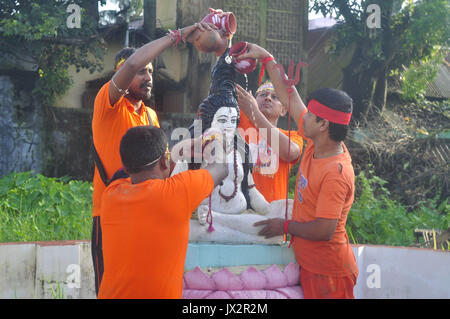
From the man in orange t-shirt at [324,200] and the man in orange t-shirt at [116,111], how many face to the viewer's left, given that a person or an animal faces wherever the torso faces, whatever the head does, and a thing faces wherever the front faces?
1

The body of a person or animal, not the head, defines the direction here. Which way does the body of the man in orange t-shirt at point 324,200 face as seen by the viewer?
to the viewer's left

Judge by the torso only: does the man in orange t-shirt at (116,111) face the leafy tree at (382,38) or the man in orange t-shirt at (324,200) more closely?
the man in orange t-shirt

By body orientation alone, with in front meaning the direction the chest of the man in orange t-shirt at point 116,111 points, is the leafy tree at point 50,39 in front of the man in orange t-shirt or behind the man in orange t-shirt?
behind

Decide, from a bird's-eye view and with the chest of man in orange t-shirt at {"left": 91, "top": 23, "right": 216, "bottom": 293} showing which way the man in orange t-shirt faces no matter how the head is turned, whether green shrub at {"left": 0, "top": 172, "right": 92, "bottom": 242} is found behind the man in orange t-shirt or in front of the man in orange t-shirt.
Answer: behind

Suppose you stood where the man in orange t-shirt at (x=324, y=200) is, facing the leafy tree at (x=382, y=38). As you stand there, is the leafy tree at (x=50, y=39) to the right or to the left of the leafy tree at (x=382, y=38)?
left

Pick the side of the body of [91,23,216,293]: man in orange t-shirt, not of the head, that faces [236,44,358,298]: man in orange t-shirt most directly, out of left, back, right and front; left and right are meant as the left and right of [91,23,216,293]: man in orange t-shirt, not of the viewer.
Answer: front

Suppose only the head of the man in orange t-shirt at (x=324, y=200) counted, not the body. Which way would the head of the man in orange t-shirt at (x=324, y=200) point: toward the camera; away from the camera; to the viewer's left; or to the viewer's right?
to the viewer's left

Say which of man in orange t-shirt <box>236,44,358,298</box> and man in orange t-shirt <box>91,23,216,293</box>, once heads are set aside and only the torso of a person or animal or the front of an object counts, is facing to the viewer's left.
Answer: man in orange t-shirt <box>236,44,358,298</box>

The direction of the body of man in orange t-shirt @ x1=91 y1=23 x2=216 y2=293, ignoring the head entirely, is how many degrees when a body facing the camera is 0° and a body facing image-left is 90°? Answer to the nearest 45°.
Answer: approximately 315°

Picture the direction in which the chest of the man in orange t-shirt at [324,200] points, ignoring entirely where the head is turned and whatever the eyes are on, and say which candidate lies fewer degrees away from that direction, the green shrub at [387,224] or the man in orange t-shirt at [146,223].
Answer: the man in orange t-shirt

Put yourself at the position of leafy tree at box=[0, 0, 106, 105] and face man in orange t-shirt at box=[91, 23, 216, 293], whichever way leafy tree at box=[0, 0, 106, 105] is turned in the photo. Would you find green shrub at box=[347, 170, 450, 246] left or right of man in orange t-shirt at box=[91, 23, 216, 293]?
left
